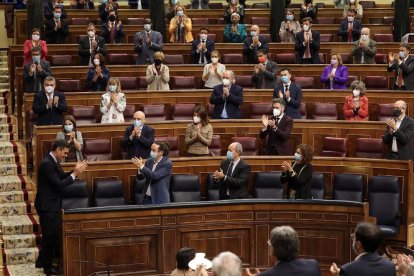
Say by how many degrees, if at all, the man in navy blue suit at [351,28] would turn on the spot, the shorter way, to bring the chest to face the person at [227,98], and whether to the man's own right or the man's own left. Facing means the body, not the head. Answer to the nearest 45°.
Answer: approximately 45° to the man's own right

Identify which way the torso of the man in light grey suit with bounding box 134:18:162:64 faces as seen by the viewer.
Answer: toward the camera

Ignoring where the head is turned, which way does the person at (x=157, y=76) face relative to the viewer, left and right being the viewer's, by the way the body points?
facing the viewer

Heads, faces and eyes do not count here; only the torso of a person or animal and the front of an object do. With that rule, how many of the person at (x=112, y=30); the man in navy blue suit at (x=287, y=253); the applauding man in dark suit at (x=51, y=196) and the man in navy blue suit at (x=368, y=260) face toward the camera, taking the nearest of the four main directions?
1

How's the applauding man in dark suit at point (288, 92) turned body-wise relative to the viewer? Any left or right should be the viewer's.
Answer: facing the viewer and to the left of the viewer

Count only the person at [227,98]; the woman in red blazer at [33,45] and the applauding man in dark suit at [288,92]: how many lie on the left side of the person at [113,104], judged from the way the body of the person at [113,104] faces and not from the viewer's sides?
2

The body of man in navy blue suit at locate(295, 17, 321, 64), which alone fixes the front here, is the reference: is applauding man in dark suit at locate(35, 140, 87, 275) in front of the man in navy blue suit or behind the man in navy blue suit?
in front

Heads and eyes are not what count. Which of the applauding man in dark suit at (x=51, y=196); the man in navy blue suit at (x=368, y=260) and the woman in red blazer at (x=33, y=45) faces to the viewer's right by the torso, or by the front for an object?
the applauding man in dark suit

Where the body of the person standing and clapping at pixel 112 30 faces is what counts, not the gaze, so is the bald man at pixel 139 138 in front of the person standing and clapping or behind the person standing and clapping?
in front

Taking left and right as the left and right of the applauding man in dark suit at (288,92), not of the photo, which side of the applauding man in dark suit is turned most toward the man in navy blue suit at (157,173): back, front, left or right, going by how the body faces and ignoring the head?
front

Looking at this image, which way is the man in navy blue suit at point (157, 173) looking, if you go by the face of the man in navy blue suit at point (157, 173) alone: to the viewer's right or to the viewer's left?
to the viewer's left

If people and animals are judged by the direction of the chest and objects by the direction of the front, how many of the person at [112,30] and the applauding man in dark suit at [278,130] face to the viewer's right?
0

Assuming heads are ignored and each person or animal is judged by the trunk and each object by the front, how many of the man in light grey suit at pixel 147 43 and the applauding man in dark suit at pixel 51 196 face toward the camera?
1

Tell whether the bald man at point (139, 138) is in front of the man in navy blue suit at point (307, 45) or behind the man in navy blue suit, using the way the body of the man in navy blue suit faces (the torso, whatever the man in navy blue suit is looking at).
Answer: in front

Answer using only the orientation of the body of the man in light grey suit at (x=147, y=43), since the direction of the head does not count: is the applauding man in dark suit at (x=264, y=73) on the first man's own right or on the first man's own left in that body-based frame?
on the first man's own left
